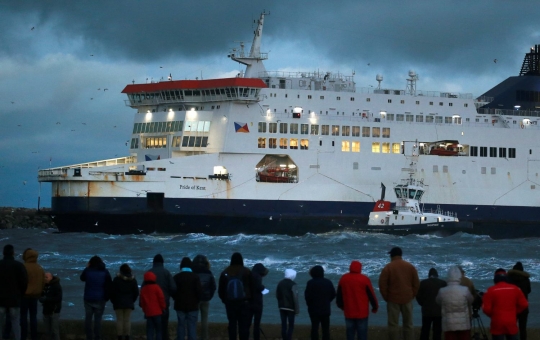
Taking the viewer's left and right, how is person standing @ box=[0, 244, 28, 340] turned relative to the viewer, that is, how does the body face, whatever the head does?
facing away from the viewer

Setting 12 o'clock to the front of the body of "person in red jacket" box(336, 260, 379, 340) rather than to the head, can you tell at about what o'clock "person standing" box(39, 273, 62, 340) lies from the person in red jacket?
The person standing is roughly at 9 o'clock from the person in red jacket.

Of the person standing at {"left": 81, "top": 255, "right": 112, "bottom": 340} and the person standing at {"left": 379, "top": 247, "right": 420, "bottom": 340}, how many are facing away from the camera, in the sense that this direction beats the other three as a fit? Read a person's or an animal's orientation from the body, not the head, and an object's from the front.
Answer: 2

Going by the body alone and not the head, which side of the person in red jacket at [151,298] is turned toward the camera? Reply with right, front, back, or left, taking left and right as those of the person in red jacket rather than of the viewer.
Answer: back

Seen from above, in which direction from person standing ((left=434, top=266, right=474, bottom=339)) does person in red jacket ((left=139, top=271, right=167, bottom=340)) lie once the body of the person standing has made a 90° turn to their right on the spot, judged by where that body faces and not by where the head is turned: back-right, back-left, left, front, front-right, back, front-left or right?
back

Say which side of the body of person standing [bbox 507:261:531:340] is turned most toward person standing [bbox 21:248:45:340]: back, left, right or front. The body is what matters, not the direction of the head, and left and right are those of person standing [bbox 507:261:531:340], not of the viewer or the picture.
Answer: left

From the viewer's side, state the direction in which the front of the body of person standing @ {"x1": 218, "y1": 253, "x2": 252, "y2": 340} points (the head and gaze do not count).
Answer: away from the camera

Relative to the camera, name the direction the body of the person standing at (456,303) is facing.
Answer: away from the camera

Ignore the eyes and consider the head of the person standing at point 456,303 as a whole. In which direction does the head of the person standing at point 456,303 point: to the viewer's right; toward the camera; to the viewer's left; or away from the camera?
away from the camera

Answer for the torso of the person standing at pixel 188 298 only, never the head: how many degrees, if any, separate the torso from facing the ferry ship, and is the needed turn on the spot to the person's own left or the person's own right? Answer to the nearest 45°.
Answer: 0° — they already face it

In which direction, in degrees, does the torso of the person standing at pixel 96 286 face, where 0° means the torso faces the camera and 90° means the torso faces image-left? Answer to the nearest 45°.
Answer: approximately 180°

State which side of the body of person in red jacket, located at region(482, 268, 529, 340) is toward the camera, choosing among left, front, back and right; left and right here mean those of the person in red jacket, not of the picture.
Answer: back

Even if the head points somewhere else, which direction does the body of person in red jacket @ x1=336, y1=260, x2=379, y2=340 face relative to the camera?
away from the camera

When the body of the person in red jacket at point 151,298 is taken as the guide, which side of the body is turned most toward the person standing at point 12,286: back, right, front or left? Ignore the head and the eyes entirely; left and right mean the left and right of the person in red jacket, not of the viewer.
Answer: left
